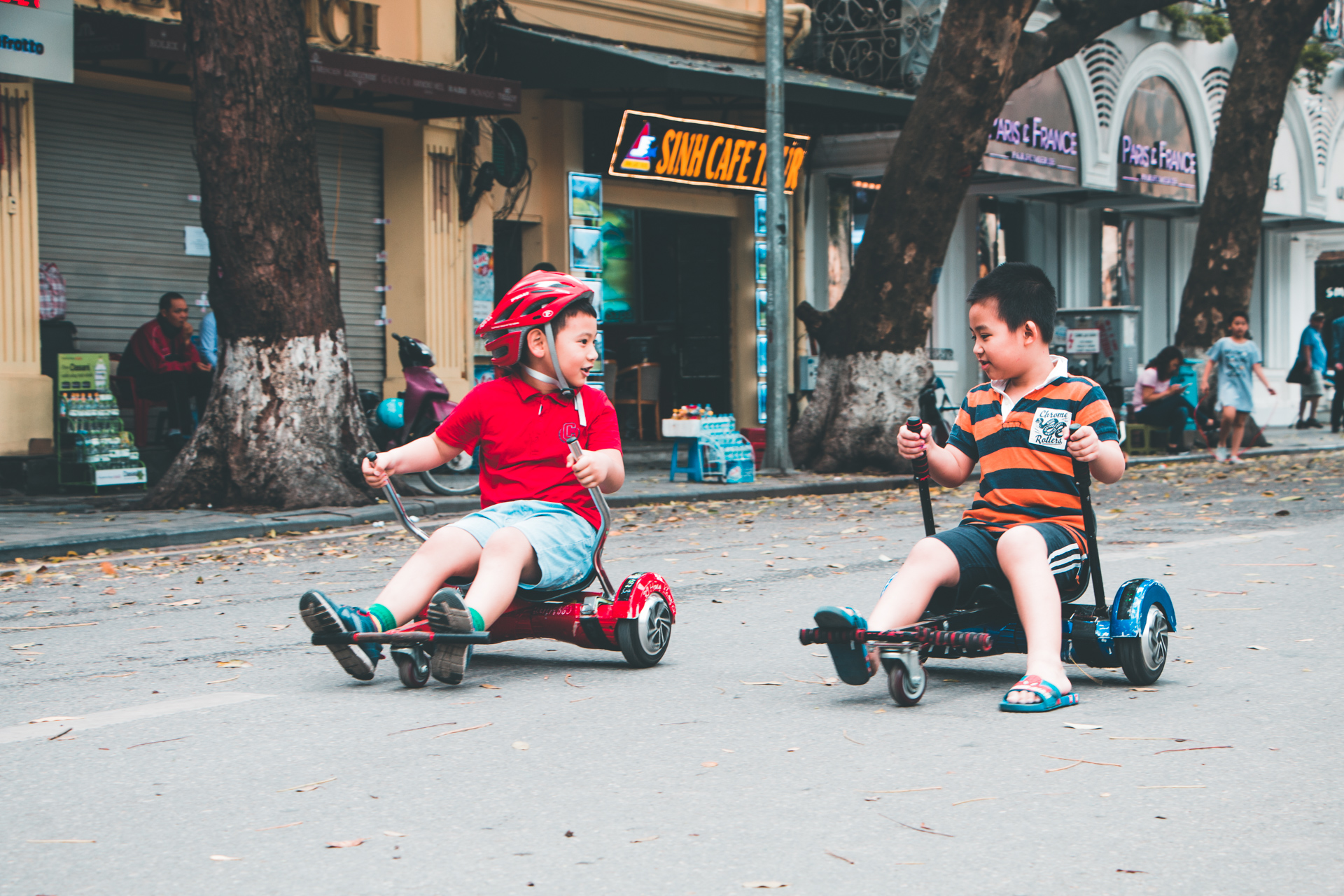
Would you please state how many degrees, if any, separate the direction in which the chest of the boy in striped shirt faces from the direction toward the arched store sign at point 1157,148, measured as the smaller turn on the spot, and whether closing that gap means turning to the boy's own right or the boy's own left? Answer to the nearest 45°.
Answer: approximately 135° to the boy's own right

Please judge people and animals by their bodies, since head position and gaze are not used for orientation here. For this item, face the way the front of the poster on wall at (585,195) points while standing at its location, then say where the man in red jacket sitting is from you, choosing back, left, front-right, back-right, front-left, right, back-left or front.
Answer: front-right

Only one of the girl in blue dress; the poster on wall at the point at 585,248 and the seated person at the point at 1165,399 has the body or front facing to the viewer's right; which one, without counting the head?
the seated person

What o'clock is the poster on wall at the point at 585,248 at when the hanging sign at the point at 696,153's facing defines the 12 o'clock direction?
The poster on wall is roughly at 2 o'clock from the hanging sign.

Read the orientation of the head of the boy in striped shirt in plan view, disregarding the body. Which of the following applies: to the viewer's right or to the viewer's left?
to the viewer's left

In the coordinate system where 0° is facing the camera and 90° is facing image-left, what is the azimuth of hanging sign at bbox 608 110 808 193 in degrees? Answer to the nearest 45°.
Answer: approximately 0°

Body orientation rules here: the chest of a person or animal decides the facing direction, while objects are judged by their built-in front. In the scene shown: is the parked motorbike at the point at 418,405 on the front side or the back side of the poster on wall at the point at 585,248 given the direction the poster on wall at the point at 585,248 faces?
on the front side

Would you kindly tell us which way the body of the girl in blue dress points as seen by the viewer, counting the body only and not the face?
toward the camera

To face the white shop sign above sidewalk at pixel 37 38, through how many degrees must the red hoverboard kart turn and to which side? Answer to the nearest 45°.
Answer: approximately 90° to its right

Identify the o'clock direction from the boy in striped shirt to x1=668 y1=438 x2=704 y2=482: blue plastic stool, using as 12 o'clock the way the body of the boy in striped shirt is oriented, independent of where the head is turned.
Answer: The blue plastic stool is roughly at 4 o'clock from the boy in striped shirt.

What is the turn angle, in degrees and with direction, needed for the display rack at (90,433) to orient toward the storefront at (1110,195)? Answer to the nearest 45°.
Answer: approximately 90° to its left

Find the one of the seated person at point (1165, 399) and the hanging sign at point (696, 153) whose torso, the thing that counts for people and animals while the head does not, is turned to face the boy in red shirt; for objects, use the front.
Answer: the hanging sign

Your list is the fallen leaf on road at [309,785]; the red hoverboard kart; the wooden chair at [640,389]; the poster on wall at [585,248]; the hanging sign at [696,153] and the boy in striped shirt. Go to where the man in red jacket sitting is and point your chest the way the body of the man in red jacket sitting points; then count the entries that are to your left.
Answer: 3

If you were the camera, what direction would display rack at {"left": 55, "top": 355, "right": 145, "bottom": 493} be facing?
facing the viewer and to the right of the viewer

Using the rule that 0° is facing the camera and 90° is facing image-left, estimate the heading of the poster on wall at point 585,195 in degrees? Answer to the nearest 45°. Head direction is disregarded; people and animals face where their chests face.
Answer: approximately 0°

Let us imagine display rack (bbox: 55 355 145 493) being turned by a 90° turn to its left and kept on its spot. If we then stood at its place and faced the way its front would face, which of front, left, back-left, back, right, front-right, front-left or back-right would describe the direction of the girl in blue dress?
front-right
